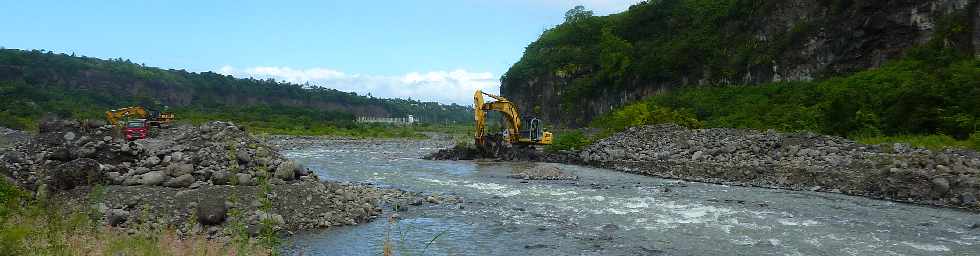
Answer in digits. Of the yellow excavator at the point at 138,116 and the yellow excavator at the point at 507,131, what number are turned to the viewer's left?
2

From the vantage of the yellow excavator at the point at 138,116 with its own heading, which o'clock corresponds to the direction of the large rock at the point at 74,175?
The large rock is roughly at 9 o'clock from the yellow excavator.

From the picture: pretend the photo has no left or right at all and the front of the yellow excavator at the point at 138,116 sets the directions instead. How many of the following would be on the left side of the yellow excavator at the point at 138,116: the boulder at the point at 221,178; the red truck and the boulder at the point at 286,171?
3

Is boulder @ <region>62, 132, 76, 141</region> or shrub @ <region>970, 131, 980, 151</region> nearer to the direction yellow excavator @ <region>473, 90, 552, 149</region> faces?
the boulder

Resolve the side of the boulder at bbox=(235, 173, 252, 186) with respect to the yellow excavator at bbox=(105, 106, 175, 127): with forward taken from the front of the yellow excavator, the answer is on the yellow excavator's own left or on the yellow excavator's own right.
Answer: on the yellow excavator's own left

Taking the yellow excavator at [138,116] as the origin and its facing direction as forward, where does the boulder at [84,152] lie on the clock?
The boulder is roughly at 9 o'clock from the yellow excavator.

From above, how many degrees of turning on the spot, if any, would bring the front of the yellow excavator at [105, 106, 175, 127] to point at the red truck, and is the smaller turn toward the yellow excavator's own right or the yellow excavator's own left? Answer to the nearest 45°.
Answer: approximately 90° to the yellow excavator's own left

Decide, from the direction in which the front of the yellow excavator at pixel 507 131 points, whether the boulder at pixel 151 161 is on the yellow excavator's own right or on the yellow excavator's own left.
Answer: on the yellow excavator's own left

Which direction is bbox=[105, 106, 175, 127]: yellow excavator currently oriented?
to the viewer's left

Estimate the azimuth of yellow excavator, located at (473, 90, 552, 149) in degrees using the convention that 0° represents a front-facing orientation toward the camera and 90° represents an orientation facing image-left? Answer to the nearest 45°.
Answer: approximately 90°

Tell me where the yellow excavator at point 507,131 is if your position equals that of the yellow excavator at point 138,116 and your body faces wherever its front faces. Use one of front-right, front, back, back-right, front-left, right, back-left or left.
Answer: back-left

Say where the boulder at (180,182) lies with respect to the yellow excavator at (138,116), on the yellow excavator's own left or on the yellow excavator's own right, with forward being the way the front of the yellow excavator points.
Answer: on the yellow excavator's own left
